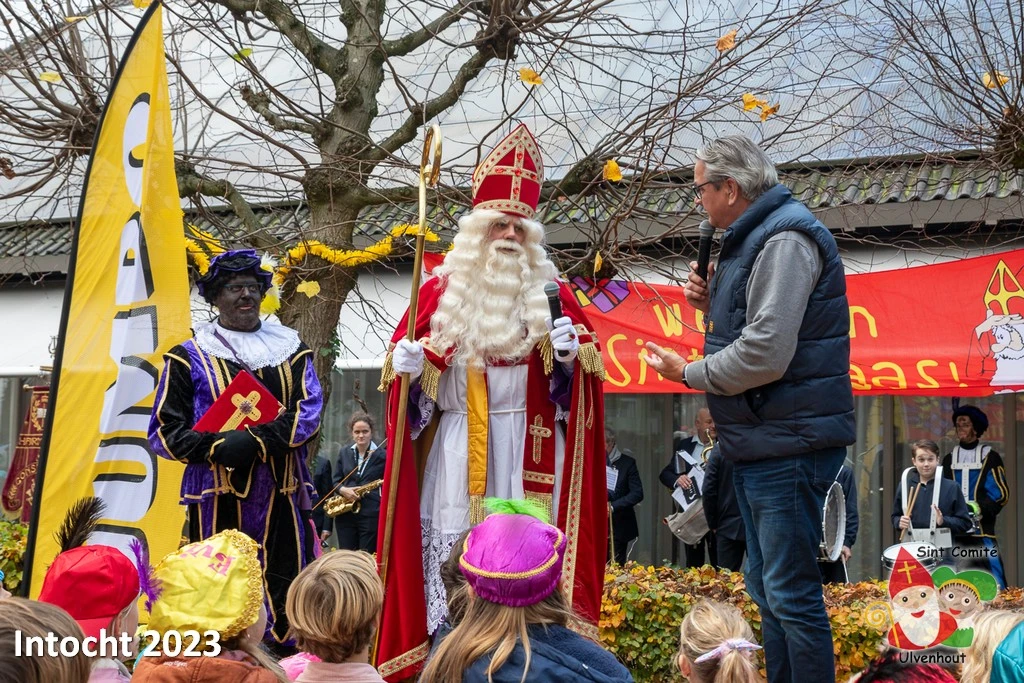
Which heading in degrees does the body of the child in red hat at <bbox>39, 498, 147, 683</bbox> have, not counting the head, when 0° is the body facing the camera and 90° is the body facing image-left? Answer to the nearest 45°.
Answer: approximately 225°

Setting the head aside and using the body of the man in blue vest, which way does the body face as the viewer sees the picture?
to the viewer's left

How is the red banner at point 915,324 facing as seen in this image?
toward the camera

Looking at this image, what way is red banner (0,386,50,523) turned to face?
toward the camera

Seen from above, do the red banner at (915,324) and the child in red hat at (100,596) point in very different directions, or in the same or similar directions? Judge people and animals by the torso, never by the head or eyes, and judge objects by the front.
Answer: very different directions

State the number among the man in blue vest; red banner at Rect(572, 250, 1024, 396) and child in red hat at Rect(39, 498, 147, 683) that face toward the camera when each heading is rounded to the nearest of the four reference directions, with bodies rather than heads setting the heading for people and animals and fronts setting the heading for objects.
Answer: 1

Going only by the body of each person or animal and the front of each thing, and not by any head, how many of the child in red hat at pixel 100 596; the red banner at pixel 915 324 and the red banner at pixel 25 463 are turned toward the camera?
2

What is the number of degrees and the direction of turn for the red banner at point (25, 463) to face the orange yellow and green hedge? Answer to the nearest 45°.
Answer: approximately 45° to its left

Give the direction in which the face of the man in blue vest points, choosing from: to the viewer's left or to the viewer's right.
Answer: to the viewer's left

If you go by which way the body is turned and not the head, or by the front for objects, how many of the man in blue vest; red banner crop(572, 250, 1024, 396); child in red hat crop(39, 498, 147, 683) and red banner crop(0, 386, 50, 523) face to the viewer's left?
1

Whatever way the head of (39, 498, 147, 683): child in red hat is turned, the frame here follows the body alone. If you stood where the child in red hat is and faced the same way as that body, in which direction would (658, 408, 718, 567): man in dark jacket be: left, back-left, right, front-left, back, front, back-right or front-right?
front

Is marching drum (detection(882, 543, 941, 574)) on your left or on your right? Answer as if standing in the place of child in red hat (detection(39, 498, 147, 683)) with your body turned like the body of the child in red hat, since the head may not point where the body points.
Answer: on your right

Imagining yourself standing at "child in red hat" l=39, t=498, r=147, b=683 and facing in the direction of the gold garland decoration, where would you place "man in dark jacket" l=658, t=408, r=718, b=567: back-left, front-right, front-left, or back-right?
front-right

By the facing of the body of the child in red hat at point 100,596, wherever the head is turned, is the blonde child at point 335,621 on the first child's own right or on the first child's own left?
on the first child's own right
